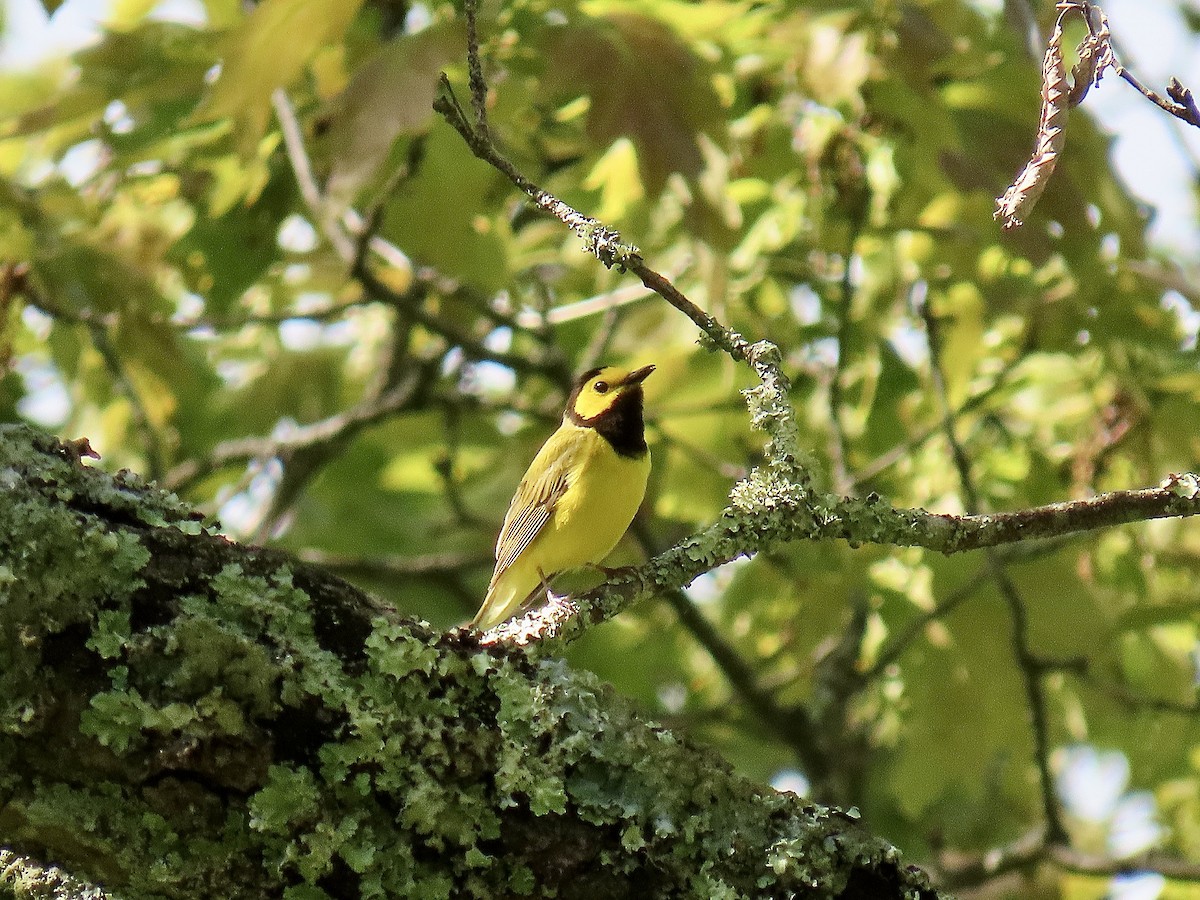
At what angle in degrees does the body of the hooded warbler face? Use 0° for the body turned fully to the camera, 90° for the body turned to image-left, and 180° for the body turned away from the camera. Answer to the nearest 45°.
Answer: approximately 270°

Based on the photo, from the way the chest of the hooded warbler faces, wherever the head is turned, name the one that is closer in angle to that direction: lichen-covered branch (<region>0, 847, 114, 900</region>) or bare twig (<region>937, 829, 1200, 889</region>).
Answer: the bare twig

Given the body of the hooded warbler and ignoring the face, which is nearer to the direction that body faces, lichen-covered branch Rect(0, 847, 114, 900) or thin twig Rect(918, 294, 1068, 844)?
the thin twig

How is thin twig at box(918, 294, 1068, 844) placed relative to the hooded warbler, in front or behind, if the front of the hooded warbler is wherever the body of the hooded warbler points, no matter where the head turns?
in front

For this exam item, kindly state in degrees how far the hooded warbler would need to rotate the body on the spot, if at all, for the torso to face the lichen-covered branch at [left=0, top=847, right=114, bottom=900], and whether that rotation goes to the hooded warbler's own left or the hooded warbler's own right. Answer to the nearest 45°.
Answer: approximately 90° to the hooded warbler's own right
